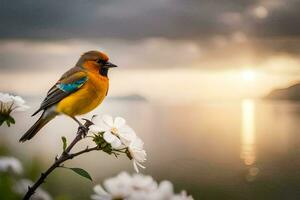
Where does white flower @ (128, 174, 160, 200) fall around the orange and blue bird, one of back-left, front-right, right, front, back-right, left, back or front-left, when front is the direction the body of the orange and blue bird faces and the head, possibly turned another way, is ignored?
right

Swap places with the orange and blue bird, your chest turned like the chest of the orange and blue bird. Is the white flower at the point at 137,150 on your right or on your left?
on your left

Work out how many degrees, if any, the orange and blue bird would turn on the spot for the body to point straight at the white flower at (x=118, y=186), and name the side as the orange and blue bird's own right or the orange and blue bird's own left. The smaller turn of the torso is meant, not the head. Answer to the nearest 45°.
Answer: approximately 90° to the orange and blue bird's own right

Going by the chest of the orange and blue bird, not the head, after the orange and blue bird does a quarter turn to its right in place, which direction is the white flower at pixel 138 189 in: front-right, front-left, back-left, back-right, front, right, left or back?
front

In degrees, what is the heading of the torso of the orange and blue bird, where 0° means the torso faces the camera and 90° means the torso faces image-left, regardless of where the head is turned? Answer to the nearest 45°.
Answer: approximately 270°
